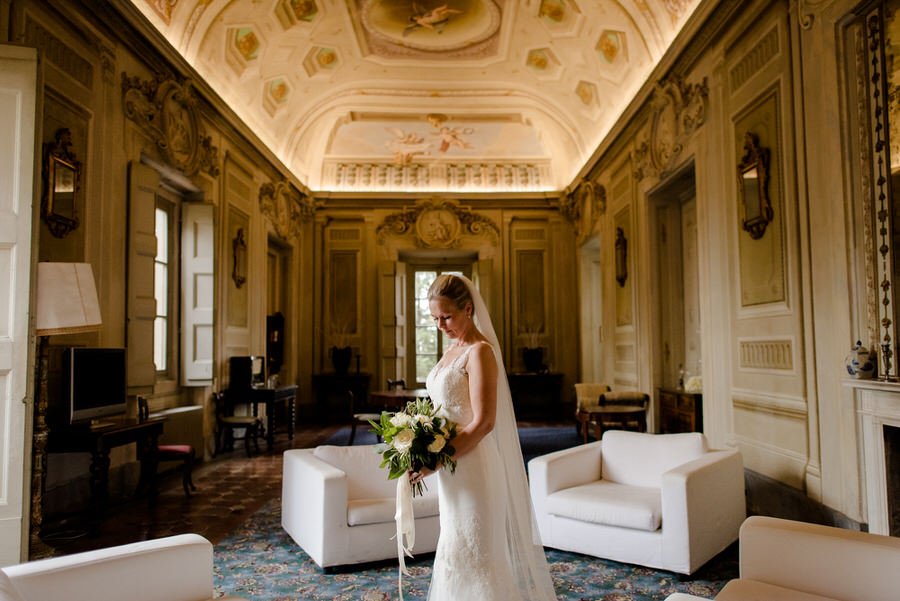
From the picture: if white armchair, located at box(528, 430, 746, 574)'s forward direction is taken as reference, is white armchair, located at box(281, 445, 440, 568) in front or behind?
in front

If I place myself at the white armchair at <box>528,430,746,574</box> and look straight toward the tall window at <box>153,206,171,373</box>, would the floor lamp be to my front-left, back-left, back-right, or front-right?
front-left

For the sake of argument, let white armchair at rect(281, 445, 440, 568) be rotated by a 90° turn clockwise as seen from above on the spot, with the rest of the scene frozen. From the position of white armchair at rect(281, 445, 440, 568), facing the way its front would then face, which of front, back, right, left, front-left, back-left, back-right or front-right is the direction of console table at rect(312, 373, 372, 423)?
back-right

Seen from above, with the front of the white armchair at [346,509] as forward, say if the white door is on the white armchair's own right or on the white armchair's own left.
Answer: on the white armchair's own right

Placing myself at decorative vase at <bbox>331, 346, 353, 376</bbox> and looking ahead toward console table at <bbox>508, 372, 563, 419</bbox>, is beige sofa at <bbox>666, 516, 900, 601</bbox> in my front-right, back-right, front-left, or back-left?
front-right

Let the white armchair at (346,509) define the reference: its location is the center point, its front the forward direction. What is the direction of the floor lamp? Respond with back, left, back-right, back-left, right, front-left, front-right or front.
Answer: back-right

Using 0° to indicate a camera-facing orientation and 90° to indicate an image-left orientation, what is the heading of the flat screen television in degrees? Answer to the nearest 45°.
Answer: approximately 315°

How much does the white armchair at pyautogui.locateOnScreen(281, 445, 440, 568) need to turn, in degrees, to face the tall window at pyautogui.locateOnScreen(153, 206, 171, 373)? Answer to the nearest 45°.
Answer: approximately 180°

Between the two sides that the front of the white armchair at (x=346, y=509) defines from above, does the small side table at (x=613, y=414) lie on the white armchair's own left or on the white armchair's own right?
on the white armchair's own left

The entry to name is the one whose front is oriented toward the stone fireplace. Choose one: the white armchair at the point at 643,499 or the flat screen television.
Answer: the flat screen television
